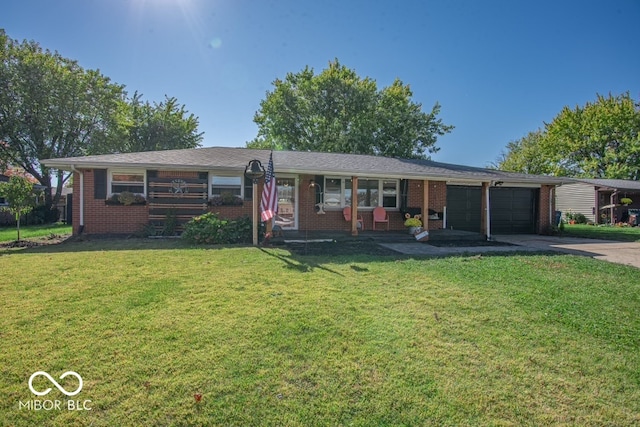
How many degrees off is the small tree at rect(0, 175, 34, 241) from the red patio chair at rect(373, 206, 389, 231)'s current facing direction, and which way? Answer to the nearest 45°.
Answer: approximately 45° to its right

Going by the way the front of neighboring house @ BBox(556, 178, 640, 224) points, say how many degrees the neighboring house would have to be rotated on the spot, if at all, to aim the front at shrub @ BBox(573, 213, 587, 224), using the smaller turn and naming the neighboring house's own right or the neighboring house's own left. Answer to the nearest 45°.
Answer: approximately 90° to the neighboring house's own right

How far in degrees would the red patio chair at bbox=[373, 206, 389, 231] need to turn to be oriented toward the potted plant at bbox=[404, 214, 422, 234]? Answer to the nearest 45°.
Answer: approximately 45° to its left

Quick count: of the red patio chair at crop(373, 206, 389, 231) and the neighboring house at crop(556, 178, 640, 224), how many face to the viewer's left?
0

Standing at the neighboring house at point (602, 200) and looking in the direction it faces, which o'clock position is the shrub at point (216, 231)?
The shrub is roughly at 2 o'clock from the neighboring house.

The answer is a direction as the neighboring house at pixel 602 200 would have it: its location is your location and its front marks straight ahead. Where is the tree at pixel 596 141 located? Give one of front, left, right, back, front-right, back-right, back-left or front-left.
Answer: back-left

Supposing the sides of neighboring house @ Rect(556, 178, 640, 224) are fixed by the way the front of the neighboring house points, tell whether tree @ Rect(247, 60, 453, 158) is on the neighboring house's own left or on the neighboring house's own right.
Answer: on the neighboring house's own right

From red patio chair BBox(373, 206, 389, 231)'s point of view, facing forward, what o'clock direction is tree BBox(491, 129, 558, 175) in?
The tree is roughly at 7 o'clock from the red patio chair.

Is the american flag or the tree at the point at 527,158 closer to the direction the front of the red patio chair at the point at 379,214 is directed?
the american flag

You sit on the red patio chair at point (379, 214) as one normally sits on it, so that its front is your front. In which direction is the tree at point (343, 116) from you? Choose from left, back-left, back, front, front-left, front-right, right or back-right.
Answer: back

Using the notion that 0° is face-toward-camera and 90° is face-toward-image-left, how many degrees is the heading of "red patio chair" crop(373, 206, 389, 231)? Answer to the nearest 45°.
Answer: approximately 0°

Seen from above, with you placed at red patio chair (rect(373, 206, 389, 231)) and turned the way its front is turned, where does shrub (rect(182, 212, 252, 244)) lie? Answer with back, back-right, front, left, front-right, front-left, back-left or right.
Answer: front-right

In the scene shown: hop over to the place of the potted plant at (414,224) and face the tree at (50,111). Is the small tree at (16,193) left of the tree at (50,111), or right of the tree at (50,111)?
left
